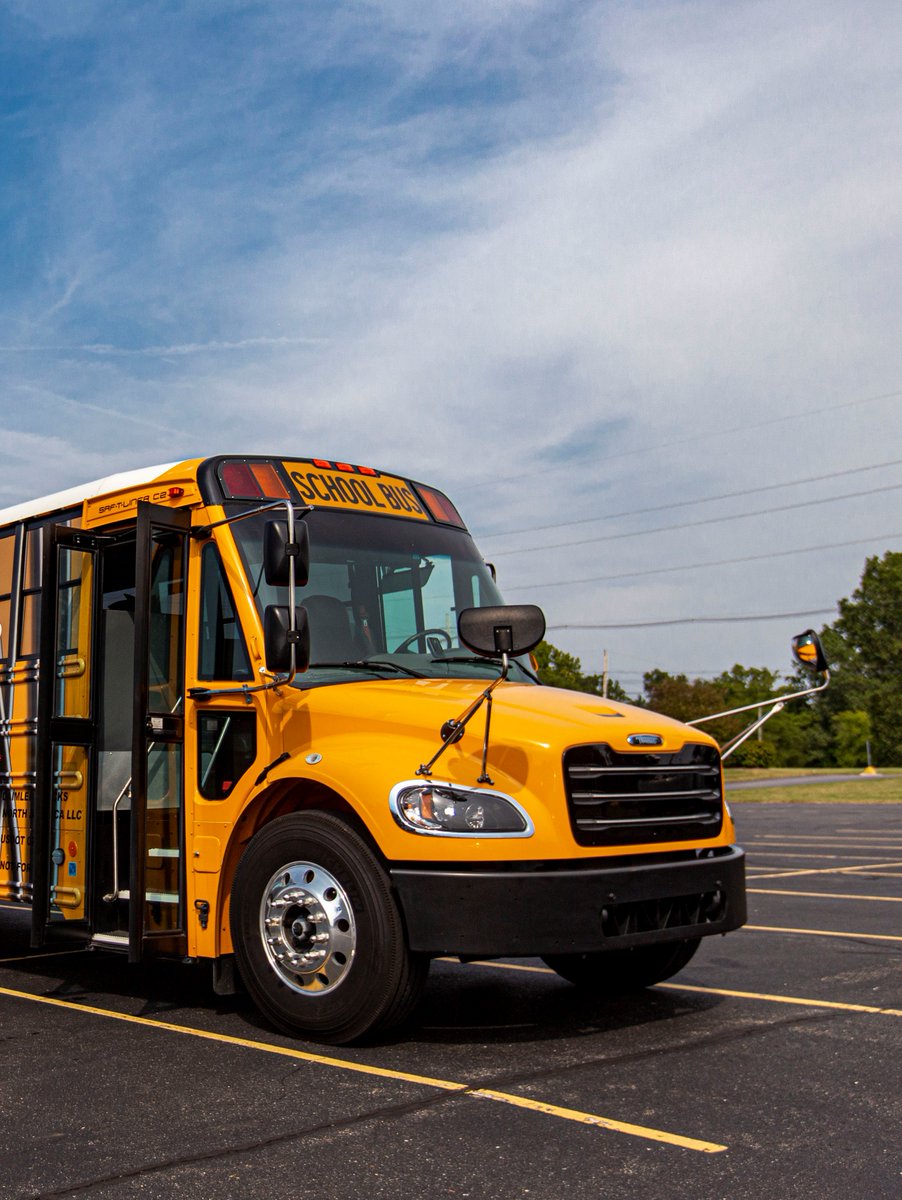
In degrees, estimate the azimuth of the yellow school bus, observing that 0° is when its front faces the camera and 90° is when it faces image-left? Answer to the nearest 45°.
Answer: approximately 315°
